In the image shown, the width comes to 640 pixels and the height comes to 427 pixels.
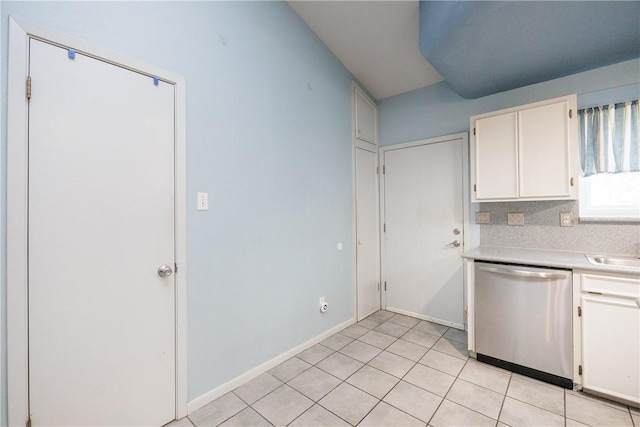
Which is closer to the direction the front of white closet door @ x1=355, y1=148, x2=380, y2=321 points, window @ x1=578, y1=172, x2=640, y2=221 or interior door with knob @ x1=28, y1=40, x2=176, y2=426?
the window

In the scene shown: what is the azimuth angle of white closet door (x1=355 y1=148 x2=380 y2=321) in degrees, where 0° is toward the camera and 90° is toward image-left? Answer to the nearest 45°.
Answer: approximately 315°

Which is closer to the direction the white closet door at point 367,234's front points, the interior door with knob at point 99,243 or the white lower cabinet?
the white lower cabinet

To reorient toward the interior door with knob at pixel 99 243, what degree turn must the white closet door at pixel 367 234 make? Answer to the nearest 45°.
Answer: approximately 90° to its right

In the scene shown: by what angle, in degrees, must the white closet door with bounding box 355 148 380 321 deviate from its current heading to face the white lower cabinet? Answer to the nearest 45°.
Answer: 0° — it already faces it

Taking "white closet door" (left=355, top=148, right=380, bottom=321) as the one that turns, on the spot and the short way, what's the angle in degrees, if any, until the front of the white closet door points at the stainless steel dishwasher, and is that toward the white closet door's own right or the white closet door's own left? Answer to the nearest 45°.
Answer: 0° — it already faces it

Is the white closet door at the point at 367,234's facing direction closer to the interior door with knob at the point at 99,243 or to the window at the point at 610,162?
the window
